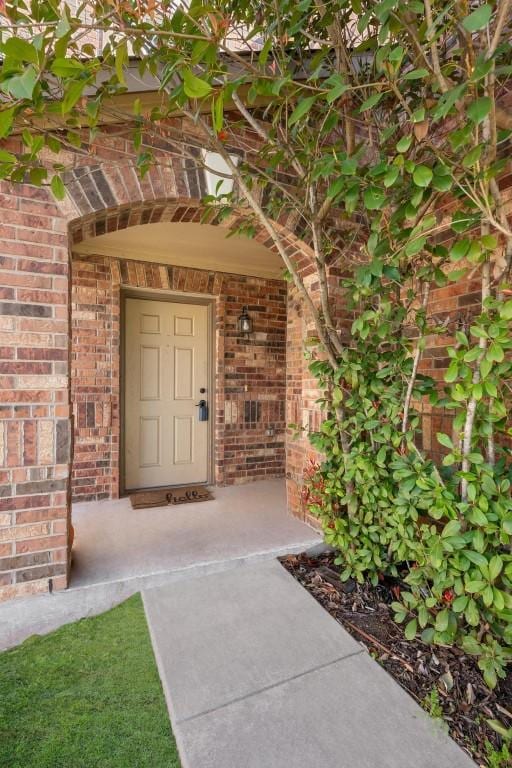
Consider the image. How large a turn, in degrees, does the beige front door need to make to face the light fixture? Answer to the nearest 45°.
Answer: approximately 90° to its left

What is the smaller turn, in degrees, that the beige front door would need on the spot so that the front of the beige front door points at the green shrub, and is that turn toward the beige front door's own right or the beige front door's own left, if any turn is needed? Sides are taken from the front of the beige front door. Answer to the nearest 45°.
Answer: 0° — it already faces it

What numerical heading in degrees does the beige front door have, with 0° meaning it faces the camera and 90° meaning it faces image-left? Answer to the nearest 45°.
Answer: approximately 0°

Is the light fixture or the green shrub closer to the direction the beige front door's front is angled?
the green shrub
